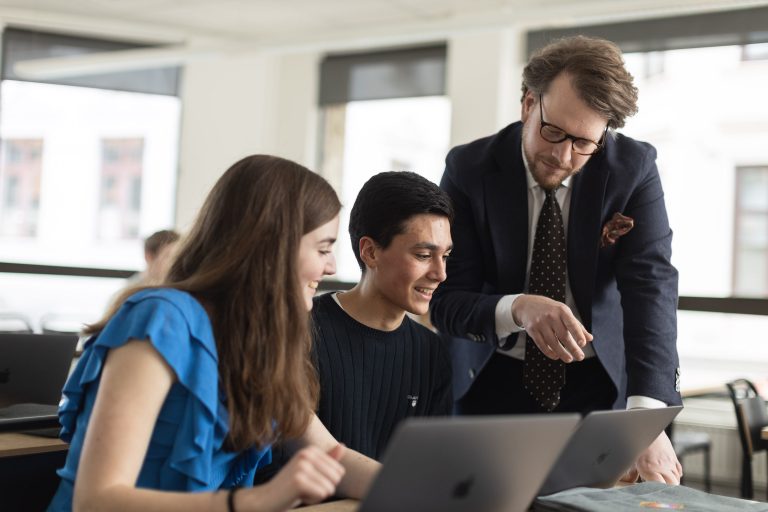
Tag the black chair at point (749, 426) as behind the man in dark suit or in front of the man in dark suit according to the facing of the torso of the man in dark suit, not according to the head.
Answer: behind

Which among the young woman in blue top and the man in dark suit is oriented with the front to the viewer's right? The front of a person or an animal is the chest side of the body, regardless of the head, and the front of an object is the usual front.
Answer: the young woman in blue top

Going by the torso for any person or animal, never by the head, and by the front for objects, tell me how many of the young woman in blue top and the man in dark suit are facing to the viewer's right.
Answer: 1

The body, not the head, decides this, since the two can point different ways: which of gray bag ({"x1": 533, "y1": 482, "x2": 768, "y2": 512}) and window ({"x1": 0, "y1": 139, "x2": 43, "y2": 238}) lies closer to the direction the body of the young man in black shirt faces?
the gray bag

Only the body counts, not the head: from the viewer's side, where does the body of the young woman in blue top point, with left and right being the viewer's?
facing to the right of the viewer

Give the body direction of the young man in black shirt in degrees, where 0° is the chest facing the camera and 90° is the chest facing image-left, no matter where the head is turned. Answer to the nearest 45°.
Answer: approximately 315°

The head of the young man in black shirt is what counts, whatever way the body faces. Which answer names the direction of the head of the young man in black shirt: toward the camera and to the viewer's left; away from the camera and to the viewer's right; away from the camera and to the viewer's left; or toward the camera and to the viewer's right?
toward the camera and to the viewer's right

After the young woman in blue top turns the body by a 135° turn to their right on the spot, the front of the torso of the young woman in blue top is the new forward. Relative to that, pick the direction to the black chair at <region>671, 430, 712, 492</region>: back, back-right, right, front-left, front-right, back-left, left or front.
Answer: back

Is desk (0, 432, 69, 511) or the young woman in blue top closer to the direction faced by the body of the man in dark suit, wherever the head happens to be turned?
the young woman in blue top

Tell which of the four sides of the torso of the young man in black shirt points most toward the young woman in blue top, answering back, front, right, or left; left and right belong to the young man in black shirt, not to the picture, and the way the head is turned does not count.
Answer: right

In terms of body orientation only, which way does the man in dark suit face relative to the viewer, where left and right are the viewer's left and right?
facing the viewer

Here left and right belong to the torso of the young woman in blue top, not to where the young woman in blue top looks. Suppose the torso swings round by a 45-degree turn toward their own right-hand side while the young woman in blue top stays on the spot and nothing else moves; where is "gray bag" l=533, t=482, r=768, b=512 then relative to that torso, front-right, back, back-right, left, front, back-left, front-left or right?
front-left

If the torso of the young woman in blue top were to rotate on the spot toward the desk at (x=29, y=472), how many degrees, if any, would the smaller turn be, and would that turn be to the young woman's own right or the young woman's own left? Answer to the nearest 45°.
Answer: approximately 135° to the young woman's own left

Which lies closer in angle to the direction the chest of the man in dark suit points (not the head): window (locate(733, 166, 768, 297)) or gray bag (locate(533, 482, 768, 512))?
the gray bag

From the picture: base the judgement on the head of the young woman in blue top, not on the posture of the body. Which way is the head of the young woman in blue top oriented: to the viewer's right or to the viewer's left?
to the viewer's right

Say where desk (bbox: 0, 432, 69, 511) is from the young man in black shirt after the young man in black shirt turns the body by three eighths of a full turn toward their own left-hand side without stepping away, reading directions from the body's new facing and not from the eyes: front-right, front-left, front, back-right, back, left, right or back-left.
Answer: left
